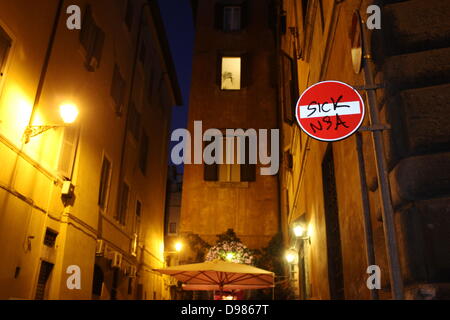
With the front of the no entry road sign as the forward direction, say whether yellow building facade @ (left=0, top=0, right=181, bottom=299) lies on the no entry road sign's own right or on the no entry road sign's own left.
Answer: on the no entry road sign's own right

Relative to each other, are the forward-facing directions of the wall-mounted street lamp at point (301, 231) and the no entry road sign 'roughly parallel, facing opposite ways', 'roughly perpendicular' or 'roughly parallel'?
roughly perpendicular

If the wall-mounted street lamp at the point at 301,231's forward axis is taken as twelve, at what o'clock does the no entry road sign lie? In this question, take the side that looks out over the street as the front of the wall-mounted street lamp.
The no entry road sign is roughly at 9 o'clock from the wall-mounted street lamp.

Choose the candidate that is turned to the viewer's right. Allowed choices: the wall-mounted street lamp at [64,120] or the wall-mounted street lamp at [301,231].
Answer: the wall-mounted street lamp at [64,120]

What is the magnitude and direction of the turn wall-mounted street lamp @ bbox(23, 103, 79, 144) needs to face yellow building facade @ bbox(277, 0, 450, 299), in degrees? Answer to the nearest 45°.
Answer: approximately 45° to its right

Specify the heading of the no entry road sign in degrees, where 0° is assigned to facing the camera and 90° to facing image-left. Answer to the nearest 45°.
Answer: approximately 0°

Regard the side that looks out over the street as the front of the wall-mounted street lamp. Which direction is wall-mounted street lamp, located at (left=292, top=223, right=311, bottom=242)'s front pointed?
to the viewer's left

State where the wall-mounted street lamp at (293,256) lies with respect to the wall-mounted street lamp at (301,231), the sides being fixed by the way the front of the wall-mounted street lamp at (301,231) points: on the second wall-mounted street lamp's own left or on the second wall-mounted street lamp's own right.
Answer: on the second wall-mounted street lamp's own right

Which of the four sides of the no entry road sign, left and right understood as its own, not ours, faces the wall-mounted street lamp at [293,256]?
back

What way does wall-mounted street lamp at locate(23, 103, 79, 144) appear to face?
to the viewer's right

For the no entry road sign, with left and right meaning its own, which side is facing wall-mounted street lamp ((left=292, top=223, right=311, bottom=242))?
back

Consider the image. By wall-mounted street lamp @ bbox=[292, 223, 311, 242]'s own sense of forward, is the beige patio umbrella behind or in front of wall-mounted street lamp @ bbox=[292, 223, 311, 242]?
in front
